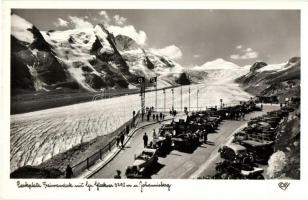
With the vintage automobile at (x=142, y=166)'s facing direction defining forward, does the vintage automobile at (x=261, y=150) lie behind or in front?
behind

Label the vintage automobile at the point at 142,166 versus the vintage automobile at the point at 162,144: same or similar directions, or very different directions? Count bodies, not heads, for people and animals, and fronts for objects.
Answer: same or similar directions

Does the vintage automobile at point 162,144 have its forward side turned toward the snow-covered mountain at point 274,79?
no
